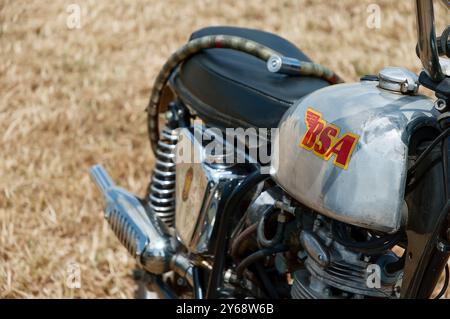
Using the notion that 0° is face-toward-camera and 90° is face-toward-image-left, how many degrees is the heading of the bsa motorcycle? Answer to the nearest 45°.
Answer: approximately 315°
